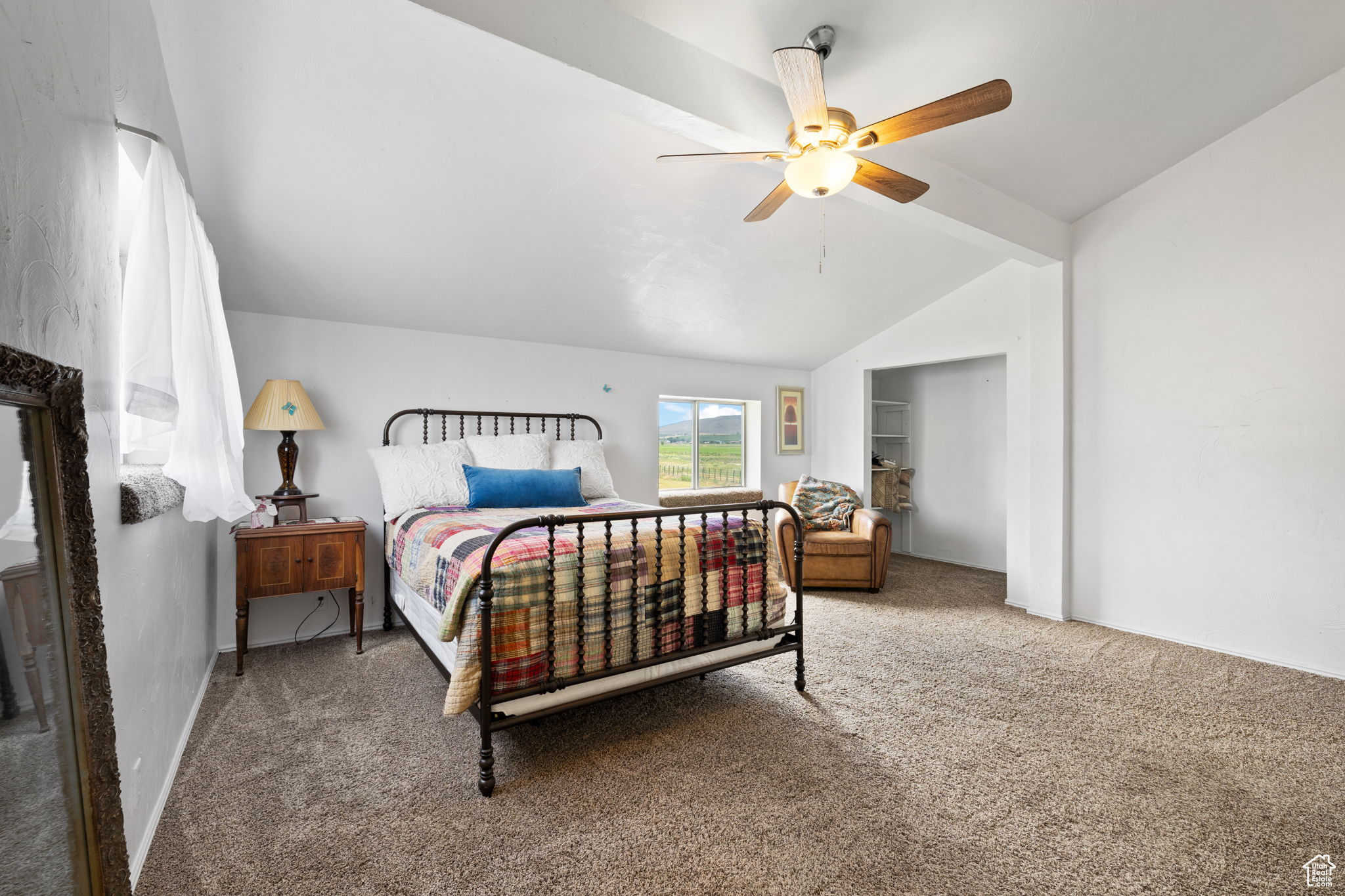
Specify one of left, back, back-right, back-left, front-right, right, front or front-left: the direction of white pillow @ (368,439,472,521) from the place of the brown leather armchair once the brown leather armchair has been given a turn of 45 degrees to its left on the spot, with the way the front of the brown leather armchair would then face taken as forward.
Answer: right

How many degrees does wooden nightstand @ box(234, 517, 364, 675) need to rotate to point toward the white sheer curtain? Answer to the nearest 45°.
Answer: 0° — it already faces it

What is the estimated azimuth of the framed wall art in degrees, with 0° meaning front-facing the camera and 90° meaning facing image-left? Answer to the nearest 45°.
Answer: approximately 315°

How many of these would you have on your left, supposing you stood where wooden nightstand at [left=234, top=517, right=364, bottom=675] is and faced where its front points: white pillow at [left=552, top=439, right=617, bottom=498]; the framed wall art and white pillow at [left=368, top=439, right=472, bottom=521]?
3

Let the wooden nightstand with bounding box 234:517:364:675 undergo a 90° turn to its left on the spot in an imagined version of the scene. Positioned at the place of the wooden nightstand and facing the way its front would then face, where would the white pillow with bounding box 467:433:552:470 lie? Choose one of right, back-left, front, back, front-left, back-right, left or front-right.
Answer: front

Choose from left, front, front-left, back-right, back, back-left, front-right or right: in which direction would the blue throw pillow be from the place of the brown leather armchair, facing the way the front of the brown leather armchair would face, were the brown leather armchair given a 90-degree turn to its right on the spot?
front-left

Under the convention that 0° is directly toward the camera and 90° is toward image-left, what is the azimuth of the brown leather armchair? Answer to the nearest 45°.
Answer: approximately 0°

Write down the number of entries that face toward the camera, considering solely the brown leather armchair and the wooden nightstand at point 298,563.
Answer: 2

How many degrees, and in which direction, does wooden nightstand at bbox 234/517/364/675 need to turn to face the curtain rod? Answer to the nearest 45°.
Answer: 0° — it already faces it

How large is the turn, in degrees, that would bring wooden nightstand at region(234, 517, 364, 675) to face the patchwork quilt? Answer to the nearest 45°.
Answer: approximately 45° to its left

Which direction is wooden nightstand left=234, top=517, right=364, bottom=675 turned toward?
toward the camera

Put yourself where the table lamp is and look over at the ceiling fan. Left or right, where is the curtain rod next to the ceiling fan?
right

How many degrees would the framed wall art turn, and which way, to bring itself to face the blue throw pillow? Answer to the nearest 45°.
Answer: approximately 90° to its right

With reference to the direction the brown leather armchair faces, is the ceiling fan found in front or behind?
in front

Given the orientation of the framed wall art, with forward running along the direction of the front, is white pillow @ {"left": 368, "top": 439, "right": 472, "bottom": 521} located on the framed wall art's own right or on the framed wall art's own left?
on the framed wall art's own right
